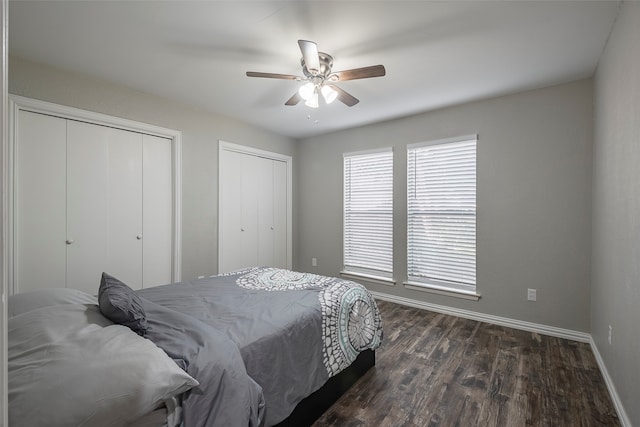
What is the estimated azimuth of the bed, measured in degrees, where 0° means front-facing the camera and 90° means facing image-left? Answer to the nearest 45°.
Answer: approximately 225°

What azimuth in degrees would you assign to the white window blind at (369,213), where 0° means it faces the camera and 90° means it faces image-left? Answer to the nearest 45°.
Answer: approximately 45°

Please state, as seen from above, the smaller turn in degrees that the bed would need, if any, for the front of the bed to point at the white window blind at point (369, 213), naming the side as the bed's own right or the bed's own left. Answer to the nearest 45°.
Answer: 0° — it already faces it

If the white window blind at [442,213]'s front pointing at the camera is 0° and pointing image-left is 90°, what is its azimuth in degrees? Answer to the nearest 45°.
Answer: approximately 45°

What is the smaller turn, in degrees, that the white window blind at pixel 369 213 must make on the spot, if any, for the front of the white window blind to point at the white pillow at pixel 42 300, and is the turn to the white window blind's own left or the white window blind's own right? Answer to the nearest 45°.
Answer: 0° — it already faces it

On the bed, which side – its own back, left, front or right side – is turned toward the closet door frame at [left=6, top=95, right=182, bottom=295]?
left

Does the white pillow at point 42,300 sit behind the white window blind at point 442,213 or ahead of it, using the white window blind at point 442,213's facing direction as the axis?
ahead

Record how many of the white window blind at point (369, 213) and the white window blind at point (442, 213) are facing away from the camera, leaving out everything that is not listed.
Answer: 0

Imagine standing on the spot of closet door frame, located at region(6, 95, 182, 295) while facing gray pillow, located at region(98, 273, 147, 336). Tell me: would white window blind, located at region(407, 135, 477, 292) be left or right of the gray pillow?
left
